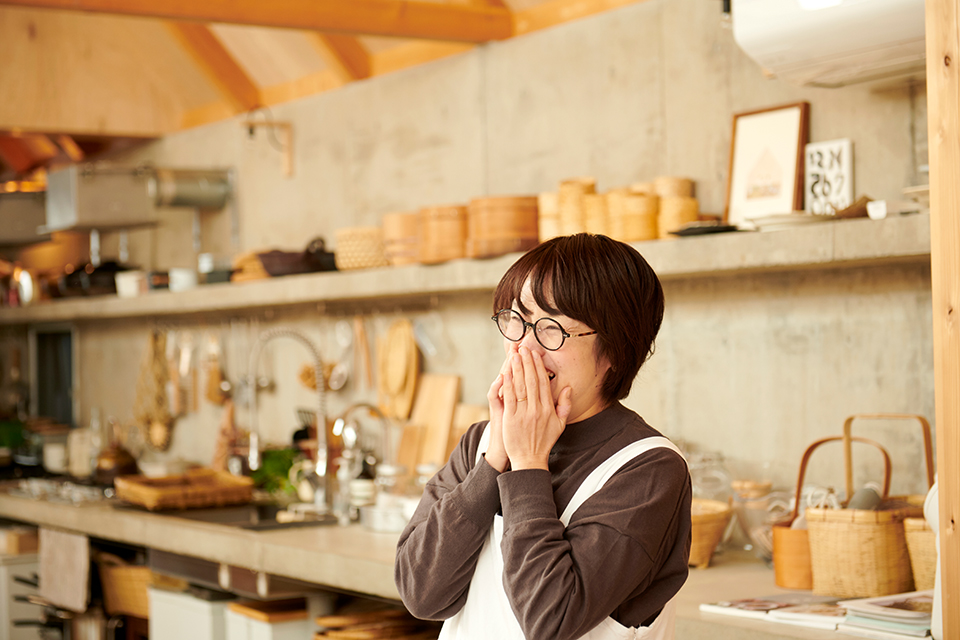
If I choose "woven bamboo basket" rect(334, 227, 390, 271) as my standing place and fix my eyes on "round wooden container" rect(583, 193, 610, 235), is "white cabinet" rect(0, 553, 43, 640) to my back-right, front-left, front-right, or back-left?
back-right

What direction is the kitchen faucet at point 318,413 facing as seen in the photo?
to the viewer's left

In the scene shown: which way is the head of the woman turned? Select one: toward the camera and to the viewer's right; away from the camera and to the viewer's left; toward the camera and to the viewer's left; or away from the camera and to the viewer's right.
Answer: toward the camera and to the viewer's left

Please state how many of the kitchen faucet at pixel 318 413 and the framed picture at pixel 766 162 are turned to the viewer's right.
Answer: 0

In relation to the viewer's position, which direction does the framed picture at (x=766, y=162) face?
facing the viewer and to the left of the viewer

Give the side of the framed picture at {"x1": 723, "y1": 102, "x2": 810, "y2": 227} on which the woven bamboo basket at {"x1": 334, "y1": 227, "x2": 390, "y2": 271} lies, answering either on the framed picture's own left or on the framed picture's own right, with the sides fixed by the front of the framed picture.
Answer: on the framed picture's own right

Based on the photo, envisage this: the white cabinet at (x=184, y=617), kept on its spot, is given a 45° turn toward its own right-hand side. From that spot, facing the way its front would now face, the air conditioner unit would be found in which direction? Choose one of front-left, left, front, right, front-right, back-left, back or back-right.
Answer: back-left

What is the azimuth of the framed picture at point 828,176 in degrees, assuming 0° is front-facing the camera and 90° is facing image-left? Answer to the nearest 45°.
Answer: approximately 45°

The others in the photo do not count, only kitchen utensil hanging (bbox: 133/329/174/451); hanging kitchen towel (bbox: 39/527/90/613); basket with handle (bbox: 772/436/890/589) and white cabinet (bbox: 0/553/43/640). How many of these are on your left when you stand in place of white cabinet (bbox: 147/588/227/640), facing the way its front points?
1

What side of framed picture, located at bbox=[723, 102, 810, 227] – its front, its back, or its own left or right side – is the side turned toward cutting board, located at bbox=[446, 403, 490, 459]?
right

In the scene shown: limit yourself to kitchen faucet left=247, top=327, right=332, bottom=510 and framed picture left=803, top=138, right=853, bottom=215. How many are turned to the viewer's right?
0

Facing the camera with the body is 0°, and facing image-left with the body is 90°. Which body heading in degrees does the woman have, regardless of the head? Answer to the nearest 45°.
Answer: approximately 45°
